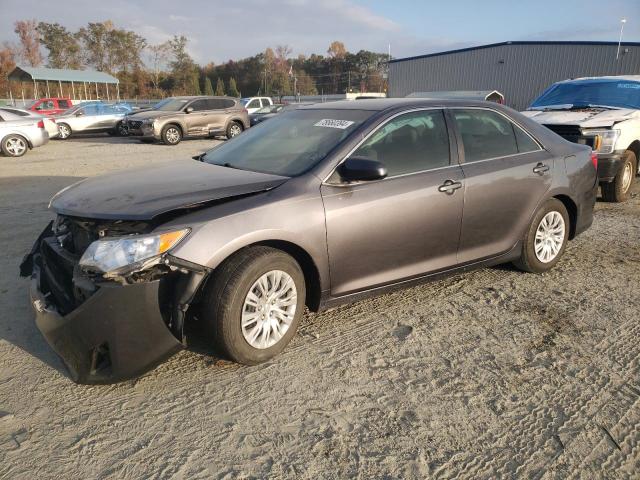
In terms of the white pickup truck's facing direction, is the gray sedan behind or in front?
in front

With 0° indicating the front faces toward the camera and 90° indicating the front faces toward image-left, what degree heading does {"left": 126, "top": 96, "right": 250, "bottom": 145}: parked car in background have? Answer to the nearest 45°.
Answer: approximately 45°

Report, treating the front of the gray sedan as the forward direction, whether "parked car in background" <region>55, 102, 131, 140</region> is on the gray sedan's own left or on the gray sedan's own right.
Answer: on the gray sedan's own right

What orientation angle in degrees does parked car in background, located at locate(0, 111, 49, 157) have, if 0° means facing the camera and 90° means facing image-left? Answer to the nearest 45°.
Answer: approximately 90°

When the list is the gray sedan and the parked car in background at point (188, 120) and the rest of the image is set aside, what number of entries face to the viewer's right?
0

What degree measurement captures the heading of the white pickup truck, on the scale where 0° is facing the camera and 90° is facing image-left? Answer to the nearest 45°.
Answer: approximately 45°

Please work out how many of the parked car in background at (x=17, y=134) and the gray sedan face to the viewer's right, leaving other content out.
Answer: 0

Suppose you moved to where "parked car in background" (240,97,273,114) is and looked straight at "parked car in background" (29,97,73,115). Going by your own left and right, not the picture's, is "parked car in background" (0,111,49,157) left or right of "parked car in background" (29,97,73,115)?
left

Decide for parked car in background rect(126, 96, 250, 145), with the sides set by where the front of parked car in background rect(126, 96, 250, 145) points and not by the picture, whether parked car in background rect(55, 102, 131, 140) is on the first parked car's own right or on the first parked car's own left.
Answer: on the first parked car's own right

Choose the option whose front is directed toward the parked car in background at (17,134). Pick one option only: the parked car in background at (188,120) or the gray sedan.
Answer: the parked car in background at (188,120)

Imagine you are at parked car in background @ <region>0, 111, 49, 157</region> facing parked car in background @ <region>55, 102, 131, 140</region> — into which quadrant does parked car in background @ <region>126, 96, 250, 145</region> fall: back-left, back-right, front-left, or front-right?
front-right

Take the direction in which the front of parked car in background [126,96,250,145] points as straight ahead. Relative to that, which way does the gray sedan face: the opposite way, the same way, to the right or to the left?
the same way

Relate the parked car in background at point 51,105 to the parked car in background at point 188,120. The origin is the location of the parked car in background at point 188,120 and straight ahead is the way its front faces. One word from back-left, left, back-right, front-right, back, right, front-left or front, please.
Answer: right

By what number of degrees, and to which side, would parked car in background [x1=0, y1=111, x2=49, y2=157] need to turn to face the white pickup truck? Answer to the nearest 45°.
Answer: approximately 135° to its left
